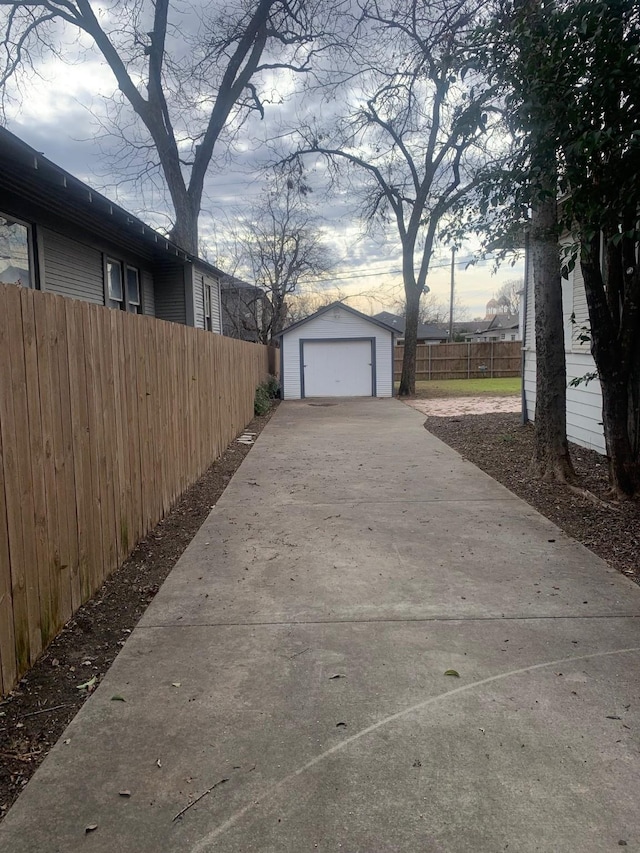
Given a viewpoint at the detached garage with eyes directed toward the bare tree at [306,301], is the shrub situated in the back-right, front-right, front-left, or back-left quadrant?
back-left

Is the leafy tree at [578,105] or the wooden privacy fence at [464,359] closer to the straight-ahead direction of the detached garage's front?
the leafy tree

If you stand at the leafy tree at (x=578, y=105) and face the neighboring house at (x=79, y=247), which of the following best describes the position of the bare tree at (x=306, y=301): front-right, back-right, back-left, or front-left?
front-right

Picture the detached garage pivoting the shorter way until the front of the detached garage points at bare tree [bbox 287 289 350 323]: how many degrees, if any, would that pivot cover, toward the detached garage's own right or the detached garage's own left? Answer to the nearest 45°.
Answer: approximately 180°

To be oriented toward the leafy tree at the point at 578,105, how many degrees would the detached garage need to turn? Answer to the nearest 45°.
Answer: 0° — it already faces it

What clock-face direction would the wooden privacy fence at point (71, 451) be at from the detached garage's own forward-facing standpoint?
The wooden privacy fence is roughly at 12 o'clock from the detached garage.

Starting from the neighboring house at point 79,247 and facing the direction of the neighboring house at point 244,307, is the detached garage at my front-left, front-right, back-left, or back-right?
front-right

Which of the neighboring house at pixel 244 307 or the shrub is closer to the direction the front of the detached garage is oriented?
the shrub

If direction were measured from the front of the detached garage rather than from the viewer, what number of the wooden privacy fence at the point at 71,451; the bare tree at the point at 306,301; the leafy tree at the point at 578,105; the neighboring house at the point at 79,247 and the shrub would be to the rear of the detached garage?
1

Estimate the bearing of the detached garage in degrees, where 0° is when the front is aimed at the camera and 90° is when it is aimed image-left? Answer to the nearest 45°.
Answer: approximately 0°
